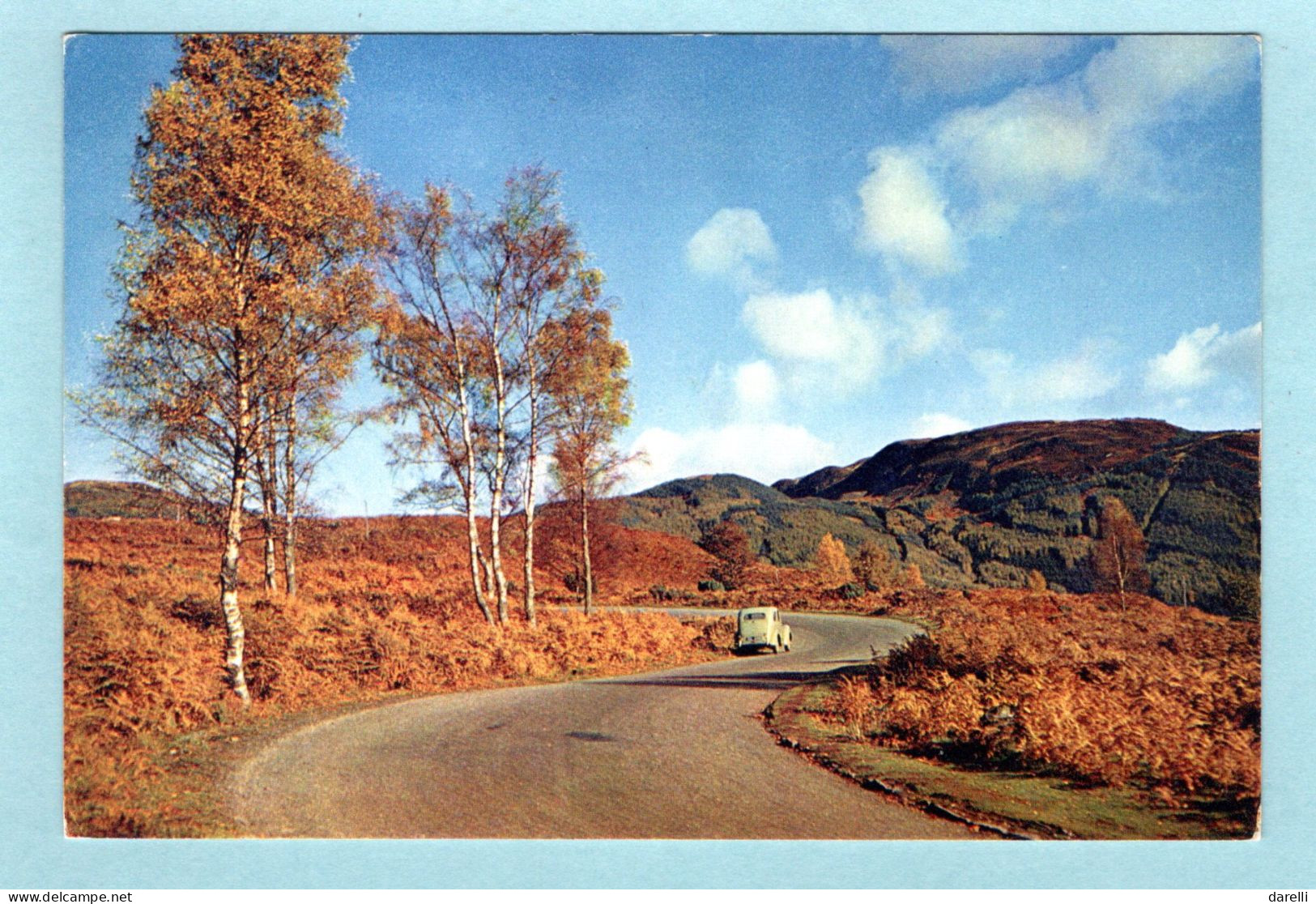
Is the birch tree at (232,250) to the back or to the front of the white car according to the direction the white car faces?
to the back

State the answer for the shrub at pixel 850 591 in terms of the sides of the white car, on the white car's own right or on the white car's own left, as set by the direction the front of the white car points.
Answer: on the white car's own right

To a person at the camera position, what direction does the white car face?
facing away from the viewer and to the right of the viewer
